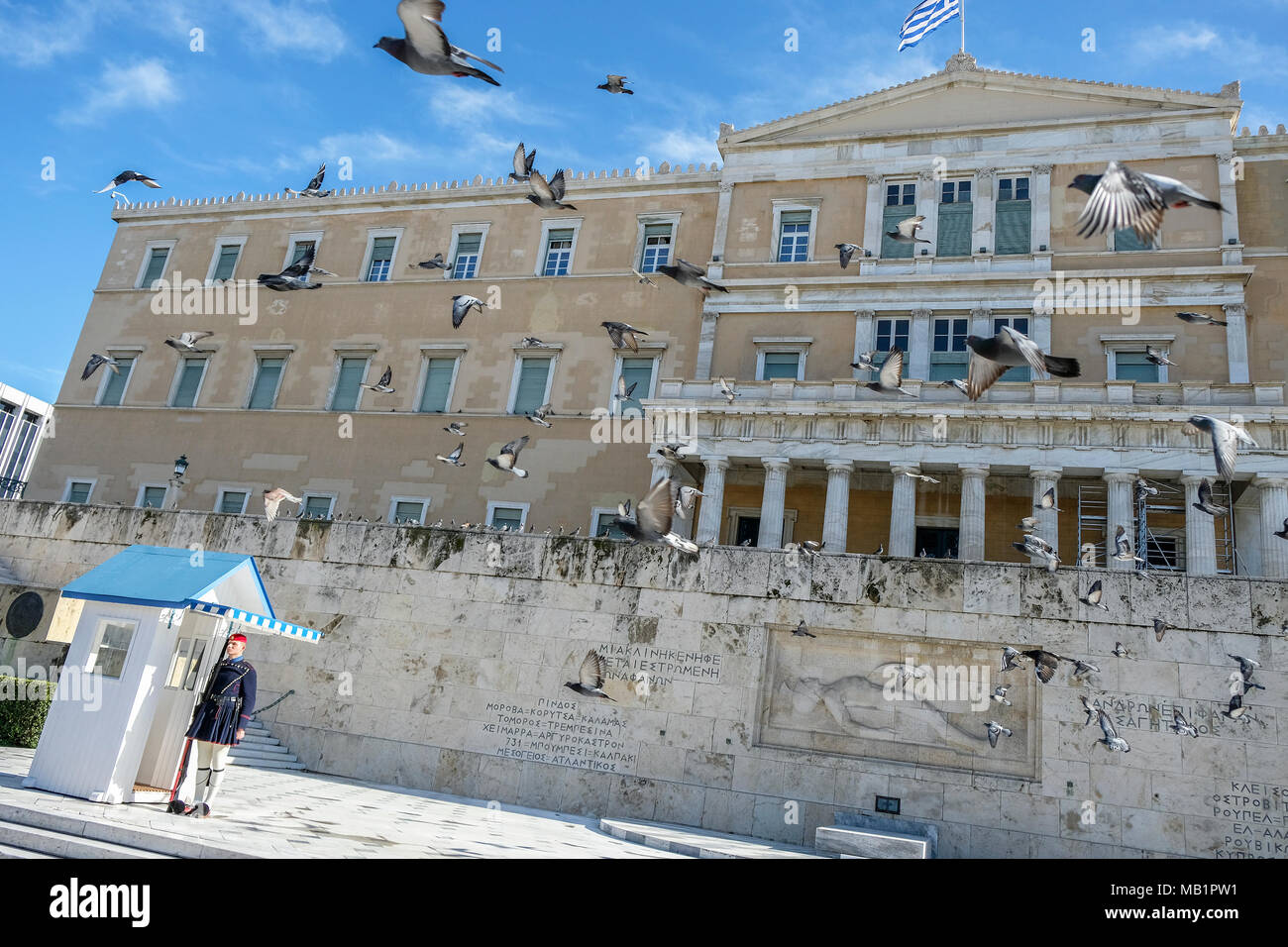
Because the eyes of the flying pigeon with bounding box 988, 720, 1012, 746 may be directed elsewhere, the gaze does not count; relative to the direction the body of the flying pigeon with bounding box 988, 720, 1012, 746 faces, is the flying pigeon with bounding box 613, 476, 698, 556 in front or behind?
in front

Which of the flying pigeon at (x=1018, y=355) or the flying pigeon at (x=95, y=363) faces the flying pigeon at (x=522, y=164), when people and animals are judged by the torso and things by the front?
the flying pigeon at (x=1018, y=355)

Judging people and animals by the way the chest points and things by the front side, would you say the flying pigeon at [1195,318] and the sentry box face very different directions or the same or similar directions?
very different directions

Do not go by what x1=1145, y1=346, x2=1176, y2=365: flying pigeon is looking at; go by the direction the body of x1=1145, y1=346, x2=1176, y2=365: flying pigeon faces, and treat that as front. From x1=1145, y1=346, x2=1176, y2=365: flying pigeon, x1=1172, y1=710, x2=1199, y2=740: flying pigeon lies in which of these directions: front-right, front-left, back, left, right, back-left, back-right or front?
left

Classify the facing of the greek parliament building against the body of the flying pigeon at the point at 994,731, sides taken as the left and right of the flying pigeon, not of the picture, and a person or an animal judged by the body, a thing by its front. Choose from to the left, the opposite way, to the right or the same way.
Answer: to the left

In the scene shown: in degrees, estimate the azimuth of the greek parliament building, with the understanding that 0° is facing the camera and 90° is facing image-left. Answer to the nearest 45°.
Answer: approximately 45°

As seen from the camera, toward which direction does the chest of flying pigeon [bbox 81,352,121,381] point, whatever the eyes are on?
to the viewer's left

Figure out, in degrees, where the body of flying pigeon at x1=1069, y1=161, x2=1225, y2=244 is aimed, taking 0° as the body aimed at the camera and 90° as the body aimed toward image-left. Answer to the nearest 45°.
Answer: approximately 90°

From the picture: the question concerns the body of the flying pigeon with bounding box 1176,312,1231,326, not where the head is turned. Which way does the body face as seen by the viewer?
to the viewer's left

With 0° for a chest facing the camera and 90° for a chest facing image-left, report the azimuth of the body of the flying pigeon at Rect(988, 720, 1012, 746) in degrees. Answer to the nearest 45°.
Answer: approximately 90°
